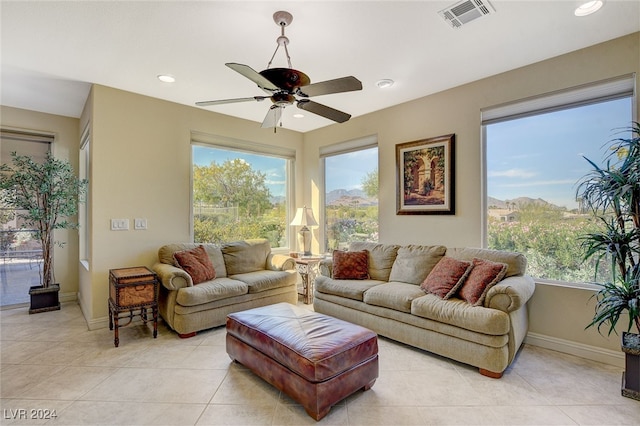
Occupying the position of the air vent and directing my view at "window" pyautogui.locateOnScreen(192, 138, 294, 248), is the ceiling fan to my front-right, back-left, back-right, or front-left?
front-left

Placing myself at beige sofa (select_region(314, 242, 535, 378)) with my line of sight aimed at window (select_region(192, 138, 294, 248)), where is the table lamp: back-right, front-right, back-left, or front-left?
front-right

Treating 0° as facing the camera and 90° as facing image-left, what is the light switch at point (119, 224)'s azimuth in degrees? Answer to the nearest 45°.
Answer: approximately 0°

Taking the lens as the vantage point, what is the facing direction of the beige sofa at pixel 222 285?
facing the viewer and to the right of the viewer

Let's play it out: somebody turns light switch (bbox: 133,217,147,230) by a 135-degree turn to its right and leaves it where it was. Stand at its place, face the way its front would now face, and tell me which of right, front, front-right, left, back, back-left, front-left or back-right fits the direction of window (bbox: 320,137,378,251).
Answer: back-right

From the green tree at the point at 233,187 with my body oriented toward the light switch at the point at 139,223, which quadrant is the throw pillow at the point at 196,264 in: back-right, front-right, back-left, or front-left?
front-left

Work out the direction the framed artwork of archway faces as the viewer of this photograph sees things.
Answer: facing the viewer and to the left of the viewer

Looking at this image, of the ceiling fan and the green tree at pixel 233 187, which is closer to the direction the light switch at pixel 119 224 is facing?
the ceiling fan

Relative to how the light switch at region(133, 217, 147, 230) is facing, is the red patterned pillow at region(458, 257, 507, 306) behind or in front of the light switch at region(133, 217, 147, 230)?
in front

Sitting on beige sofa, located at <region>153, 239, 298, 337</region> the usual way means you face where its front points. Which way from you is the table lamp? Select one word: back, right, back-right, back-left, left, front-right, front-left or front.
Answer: left

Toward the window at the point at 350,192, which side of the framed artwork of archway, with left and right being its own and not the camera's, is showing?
right

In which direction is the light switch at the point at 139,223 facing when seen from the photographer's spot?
facing the viewer

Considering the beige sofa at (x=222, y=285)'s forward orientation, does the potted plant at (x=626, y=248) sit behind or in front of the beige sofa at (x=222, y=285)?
in front
